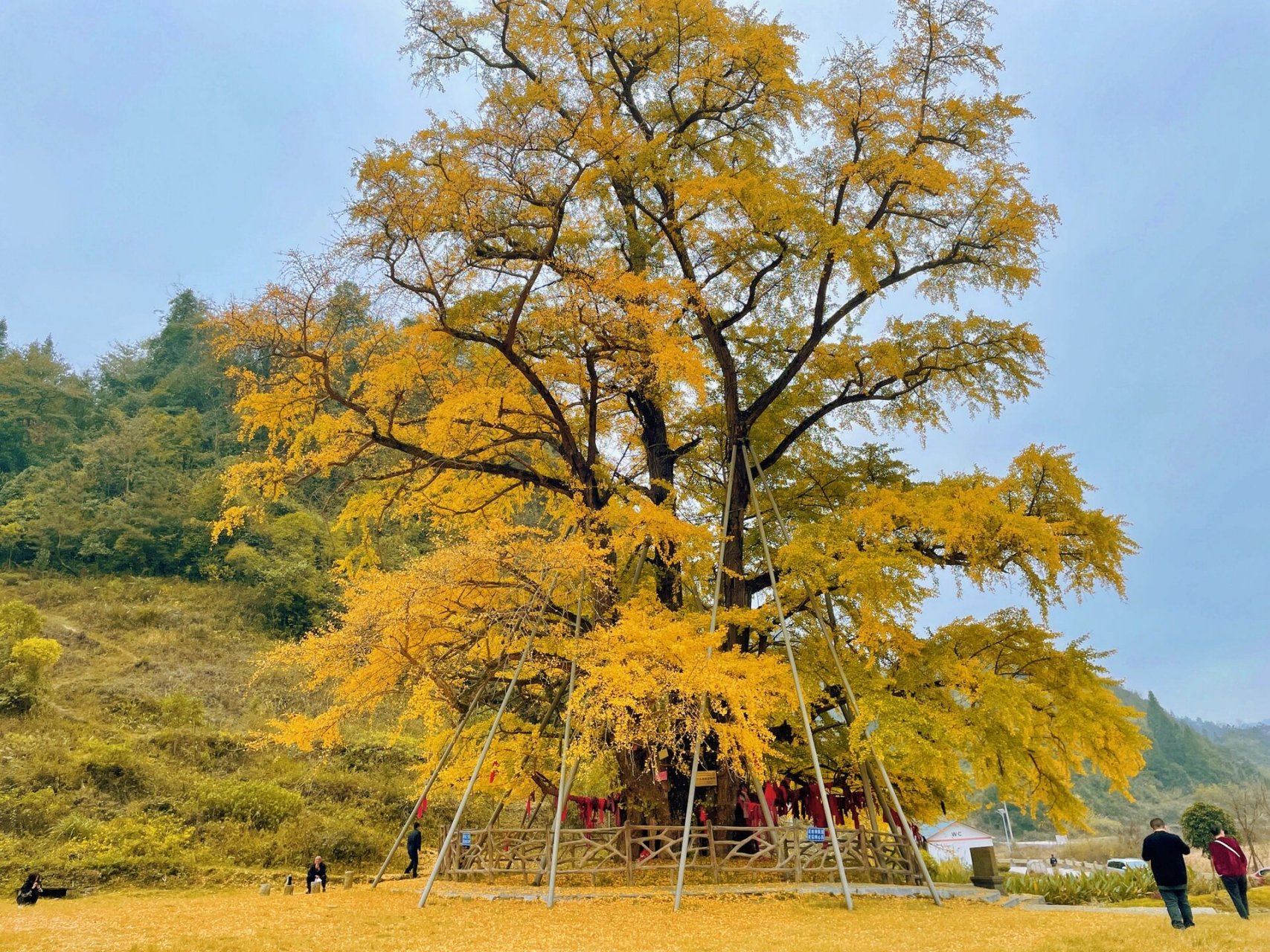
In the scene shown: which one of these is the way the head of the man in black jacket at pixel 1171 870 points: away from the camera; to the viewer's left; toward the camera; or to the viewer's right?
away from the camera

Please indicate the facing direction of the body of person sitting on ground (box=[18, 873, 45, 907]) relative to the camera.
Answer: to the viewer's right

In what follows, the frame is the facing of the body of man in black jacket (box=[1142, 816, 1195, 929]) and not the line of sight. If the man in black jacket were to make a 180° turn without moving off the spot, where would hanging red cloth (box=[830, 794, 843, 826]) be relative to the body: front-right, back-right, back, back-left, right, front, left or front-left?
back-right

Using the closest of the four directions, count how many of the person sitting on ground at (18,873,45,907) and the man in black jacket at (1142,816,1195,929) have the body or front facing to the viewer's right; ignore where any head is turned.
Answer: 1

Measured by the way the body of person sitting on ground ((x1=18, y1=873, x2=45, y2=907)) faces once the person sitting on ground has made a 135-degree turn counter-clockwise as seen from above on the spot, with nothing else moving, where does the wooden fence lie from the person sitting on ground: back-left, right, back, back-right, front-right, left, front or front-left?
back

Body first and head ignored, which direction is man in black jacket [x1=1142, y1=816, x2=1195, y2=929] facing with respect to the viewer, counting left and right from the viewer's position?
facing away from the viewer

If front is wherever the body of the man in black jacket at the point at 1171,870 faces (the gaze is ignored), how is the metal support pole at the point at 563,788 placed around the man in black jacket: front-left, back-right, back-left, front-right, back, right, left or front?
left

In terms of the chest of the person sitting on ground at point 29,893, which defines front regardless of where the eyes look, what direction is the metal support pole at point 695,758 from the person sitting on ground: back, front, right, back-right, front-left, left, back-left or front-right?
front-right

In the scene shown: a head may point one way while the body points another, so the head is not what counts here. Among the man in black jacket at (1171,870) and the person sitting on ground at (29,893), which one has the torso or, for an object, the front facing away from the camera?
the man in black jacket

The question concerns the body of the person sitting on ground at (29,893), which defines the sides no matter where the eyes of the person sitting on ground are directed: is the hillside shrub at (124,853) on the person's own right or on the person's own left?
on the person's own left

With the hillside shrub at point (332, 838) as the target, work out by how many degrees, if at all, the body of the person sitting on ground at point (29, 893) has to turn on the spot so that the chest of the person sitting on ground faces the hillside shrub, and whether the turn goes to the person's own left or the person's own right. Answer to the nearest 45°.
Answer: approximately 45° to the person's own left

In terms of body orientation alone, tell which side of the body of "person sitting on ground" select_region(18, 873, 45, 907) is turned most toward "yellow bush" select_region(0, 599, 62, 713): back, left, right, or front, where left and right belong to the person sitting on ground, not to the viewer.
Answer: left

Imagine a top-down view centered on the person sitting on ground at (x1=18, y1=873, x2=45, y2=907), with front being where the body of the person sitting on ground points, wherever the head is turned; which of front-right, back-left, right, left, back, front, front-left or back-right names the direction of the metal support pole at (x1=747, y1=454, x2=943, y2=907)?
front-right
